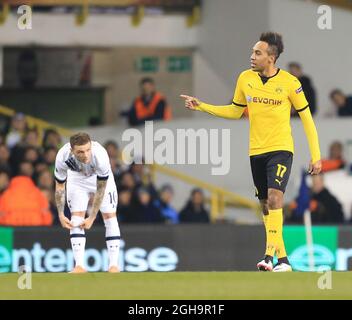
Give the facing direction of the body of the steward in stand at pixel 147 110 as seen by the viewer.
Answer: toward the camera

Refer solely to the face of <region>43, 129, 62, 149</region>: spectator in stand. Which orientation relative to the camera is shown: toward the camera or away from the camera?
toward the camera

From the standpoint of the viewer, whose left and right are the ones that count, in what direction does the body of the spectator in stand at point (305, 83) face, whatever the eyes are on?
facing the viewer and to the left of the viewer

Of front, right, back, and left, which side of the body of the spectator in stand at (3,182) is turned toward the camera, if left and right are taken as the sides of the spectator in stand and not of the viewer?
front

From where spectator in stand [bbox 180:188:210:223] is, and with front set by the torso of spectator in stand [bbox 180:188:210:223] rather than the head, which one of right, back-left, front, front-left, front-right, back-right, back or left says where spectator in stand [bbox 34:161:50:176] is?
right

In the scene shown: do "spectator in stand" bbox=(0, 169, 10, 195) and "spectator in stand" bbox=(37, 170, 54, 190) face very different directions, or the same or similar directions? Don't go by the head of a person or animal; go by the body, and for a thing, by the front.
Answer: same or similar directions

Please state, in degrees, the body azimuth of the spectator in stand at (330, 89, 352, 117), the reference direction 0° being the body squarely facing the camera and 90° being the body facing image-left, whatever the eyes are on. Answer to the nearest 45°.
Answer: approximately 45°

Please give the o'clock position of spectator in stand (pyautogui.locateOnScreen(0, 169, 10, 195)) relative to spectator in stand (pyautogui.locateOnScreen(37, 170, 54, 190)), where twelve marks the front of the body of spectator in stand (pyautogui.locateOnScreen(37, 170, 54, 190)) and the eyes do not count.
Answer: spectator in stand (pyautogui.locateOnScreen(0, 169, 10, 195)) is roughly at 3 o'clock from spectator in stand (pyautogui.locateOnScreen(37, 170, 54, 190)).

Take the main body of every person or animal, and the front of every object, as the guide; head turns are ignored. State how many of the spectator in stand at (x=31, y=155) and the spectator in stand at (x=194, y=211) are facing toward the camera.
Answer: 2

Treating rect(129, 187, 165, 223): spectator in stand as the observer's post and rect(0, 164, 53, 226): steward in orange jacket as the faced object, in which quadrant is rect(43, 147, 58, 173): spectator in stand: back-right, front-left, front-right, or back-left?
front-right

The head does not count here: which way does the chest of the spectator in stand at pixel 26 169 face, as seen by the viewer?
toward the camera

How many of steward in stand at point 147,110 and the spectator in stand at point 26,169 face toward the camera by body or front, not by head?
2

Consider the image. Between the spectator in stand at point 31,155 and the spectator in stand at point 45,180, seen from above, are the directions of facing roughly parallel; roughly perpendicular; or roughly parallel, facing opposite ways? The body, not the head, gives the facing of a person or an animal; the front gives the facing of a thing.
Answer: roughly parallel

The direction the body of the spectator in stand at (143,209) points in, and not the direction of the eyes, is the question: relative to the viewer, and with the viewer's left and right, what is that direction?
facing the viewer

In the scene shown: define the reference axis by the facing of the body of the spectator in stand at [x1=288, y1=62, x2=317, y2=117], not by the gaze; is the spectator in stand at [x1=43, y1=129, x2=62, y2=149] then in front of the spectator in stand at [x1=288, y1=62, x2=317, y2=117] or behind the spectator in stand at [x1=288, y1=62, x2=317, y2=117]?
in front
